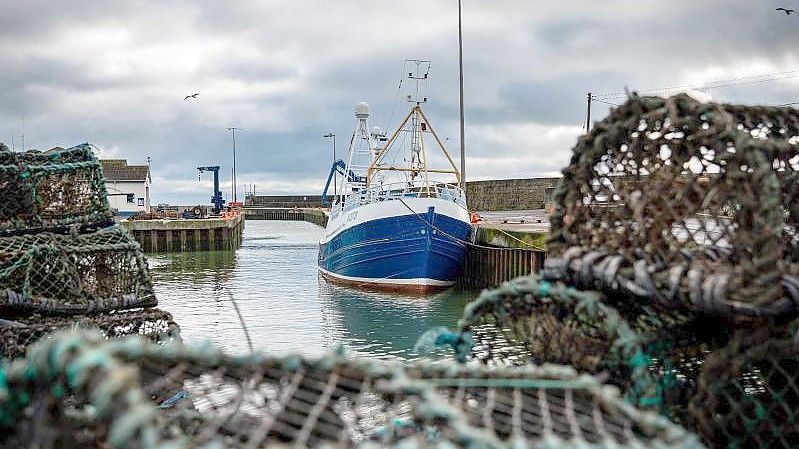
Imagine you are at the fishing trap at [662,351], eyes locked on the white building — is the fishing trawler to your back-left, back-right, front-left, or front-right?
front-right

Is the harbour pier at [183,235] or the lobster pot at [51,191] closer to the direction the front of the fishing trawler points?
the lobster pot

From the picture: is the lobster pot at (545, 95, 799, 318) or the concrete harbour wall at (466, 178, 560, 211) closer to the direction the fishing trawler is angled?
the lobster pot

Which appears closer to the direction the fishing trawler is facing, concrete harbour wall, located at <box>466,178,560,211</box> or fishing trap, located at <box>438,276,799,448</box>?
the fishing trap

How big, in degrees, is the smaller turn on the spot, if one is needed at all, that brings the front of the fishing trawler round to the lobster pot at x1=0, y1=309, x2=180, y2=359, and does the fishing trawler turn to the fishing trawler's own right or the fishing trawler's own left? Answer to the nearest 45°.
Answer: approximately 45° to the fishing trawler's own right

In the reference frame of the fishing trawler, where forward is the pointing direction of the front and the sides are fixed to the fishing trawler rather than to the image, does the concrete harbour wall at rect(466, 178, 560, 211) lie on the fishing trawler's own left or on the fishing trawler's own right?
on the fishing trawler's own left

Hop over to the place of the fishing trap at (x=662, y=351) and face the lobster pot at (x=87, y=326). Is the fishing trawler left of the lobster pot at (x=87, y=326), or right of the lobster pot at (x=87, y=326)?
right

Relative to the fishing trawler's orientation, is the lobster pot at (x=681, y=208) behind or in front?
in front

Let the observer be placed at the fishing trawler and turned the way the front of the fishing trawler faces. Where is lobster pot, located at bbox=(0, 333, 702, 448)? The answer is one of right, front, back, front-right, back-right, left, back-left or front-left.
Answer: front-right

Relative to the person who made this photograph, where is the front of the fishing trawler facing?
facing the viewer and to the right of the viewer

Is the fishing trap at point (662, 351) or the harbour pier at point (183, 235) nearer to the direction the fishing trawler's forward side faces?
the fishing trap

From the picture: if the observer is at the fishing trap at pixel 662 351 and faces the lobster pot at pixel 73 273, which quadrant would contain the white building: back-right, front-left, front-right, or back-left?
front-right

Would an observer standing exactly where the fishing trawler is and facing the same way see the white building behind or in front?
behind

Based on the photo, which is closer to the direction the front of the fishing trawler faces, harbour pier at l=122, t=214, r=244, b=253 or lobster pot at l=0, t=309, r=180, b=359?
the lobster pot
